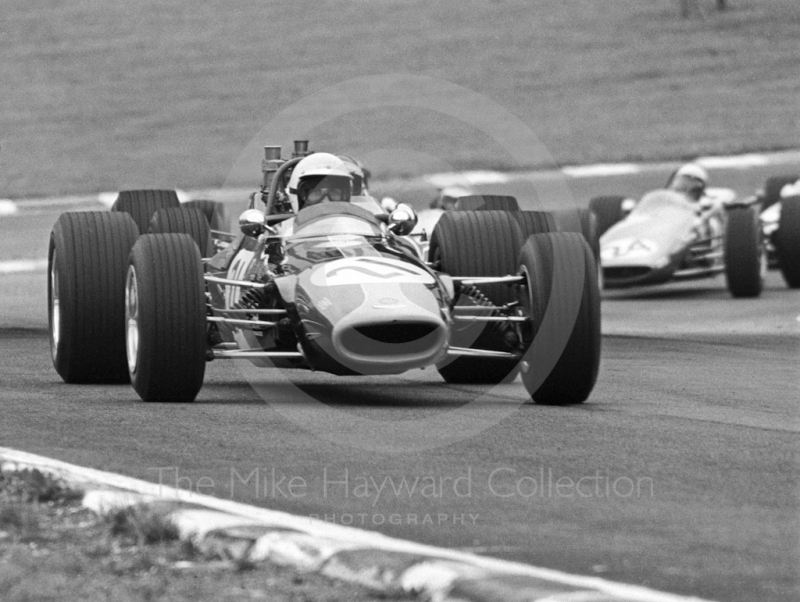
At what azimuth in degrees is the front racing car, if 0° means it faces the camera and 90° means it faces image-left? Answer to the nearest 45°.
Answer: approximately 0°

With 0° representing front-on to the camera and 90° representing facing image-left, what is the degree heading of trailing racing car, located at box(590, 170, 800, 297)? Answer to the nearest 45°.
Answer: approximately 45°

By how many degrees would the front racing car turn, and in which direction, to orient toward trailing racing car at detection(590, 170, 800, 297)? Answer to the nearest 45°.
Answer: approximately 135° to its left

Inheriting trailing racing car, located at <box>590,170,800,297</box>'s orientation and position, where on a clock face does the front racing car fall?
The front racing car is roughly at 11 o'clock from the trailing racing car.
